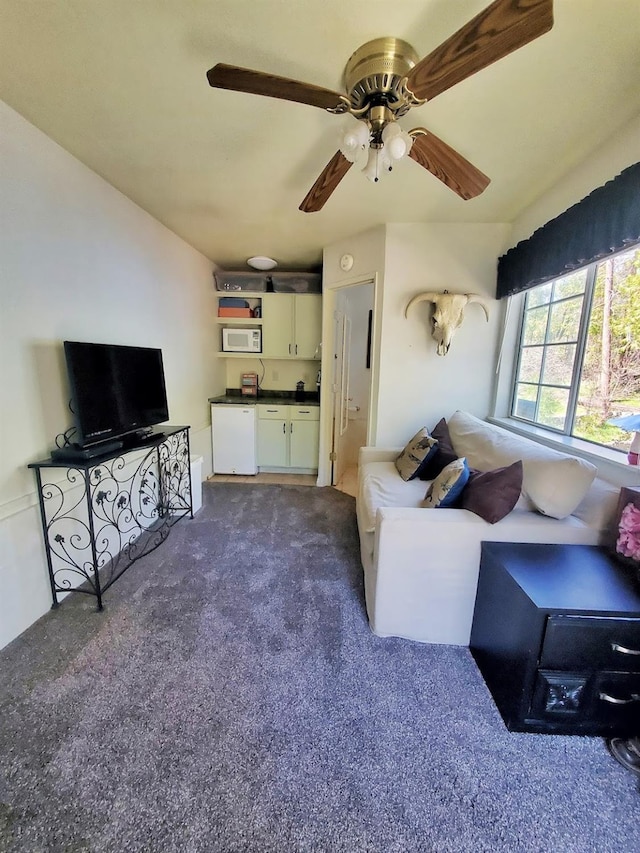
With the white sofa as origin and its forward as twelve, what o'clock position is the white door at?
The white door is roughly at 2 o'clock from the white sofa.

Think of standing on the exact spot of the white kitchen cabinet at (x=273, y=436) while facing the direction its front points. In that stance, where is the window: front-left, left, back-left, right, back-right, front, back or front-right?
front-left

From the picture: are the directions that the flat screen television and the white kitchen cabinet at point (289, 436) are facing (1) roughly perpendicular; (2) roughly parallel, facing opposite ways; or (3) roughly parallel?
roughly perpendicular

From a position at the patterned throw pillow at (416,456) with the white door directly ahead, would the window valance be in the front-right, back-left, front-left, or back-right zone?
back-right

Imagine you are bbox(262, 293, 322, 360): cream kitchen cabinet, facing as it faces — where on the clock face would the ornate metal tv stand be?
The ornate metal tv stand is roughly at 1 o'clock from the cream kitchen cabinet.

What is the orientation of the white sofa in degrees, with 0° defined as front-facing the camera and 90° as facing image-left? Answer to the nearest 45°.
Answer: approximately 90°

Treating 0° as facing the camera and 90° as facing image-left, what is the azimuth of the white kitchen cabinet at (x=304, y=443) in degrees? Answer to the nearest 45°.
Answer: approximately 0°
